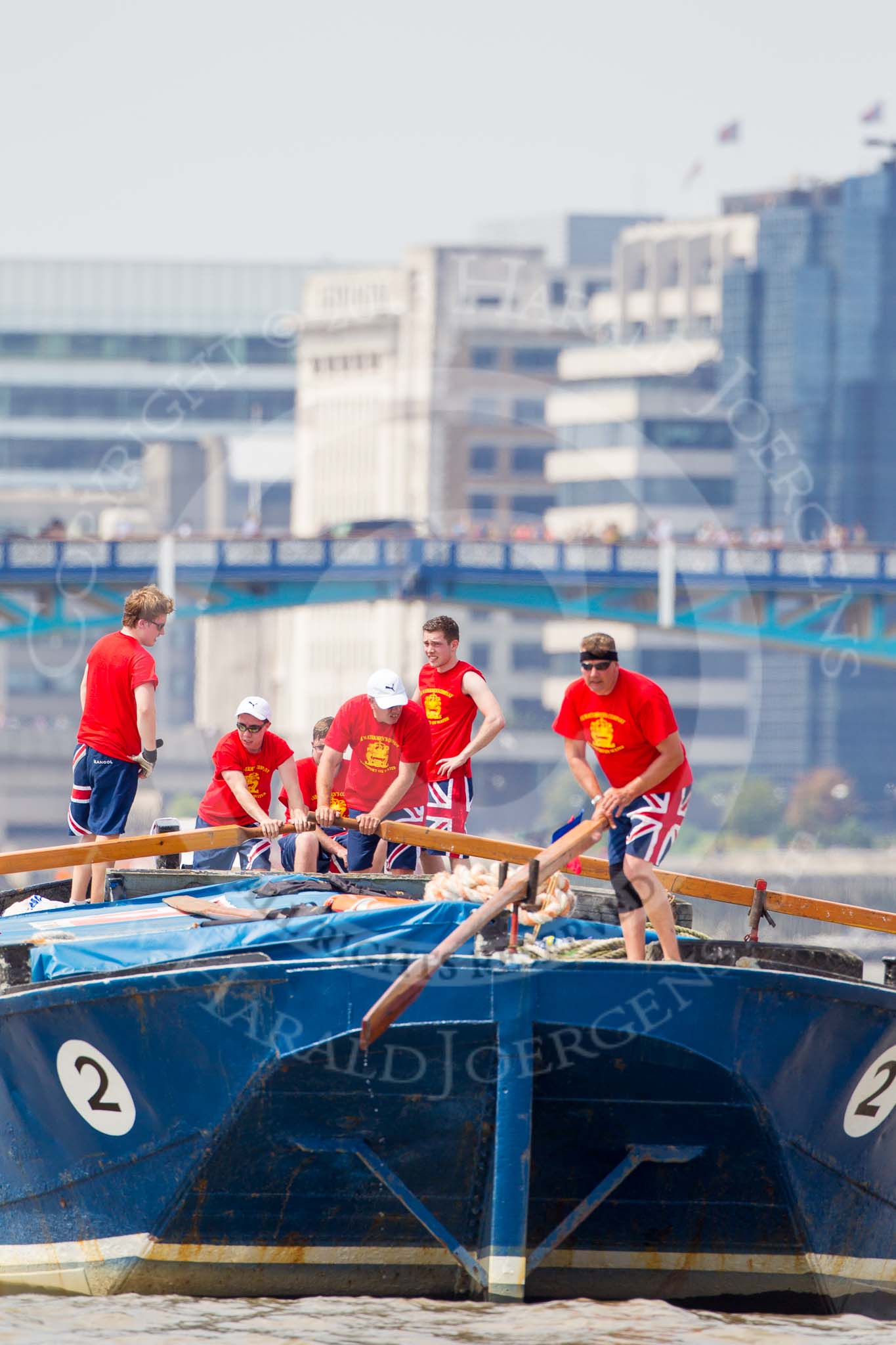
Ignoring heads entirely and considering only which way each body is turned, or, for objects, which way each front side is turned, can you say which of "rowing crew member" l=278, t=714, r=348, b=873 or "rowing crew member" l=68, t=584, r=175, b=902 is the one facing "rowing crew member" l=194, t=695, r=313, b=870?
"rowing crew member" l=68, t=584, r=175, b=902

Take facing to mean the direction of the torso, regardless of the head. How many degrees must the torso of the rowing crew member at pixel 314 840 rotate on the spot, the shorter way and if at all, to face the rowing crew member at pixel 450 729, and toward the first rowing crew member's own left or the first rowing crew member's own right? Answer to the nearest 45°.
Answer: approximately 90° to the first rowing crew member's own left

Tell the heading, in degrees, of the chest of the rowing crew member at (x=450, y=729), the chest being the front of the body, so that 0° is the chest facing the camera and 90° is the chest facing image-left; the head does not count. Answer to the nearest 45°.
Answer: approximately 45°

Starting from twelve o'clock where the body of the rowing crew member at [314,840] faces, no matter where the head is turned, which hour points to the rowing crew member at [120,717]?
the rowing crew member at [120,717] is roughly at 3 o'clock from the rowing crew member at [314,840].

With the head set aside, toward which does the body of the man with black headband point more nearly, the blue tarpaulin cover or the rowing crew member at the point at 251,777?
the blue tarpaulin cover

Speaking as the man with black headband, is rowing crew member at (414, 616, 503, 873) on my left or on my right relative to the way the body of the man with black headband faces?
on my right
